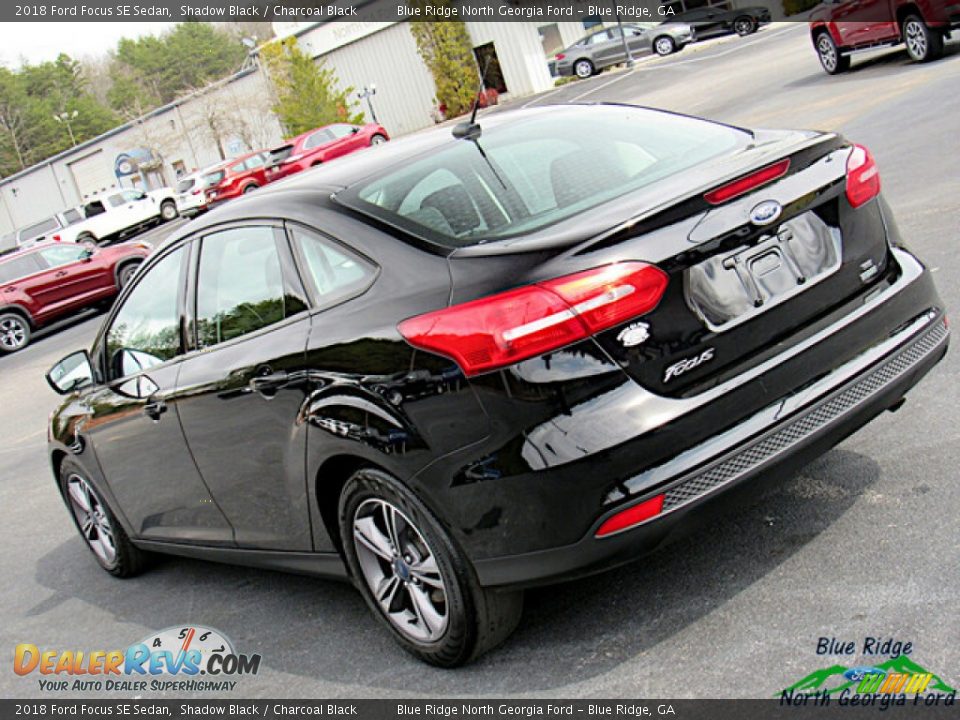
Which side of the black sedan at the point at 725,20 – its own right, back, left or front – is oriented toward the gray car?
back

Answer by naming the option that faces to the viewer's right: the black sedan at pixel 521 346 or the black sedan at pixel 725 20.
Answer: the black sedan at pixel 725 20

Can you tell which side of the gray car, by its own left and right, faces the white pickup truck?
back

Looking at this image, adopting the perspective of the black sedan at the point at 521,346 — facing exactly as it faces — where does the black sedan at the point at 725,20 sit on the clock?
the black sedan at the point at 725,20 is roughly at 2 o'clock from the black sedan at the point at 521,346.

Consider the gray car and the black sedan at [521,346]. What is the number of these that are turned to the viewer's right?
1

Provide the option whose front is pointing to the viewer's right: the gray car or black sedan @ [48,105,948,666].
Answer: the gray car

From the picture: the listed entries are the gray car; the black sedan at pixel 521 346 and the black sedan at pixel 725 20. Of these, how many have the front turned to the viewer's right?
2

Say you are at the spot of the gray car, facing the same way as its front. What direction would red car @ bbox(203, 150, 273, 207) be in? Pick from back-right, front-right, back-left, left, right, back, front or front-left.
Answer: back-right

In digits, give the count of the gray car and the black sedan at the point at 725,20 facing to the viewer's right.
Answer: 2

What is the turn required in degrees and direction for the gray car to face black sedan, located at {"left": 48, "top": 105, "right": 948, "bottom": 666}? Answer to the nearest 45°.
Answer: approximately 90° to its right

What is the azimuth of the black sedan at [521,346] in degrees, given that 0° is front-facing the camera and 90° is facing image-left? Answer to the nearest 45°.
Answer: approximately 135°

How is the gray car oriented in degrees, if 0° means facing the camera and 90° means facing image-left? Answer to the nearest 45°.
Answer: approximately 270°
